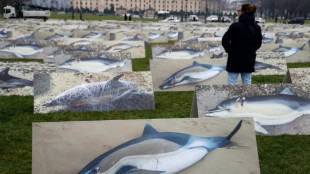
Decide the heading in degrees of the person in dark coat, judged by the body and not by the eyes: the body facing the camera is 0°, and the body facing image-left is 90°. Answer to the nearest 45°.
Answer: approximately 135°
